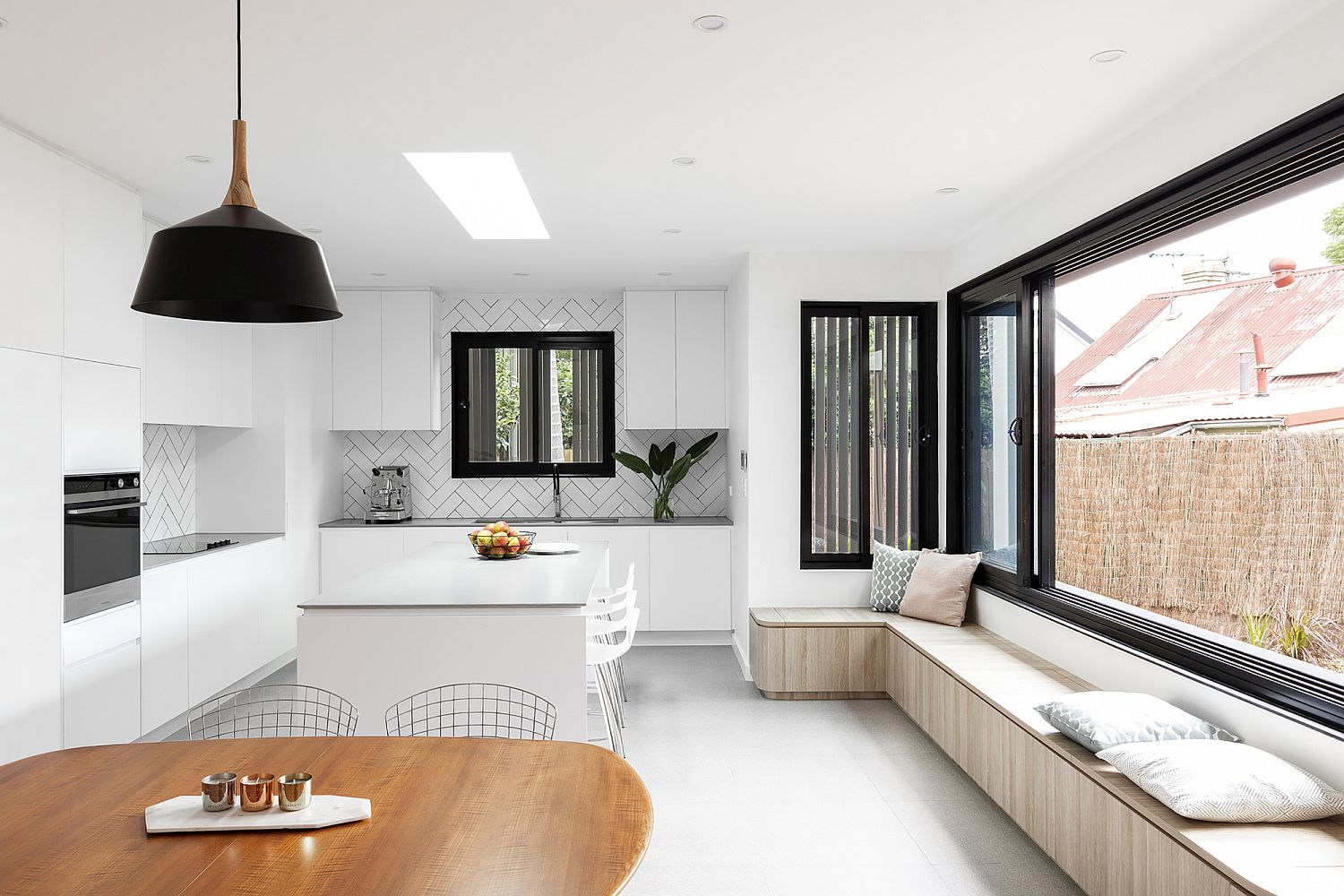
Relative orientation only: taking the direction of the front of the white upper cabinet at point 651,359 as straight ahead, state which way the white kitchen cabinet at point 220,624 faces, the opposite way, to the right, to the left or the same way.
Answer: to the left

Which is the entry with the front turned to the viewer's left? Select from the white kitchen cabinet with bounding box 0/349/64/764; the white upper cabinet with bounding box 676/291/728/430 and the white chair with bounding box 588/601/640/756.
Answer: the white chair

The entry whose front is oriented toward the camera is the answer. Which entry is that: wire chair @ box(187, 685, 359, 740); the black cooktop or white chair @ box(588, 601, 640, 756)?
the wire chair

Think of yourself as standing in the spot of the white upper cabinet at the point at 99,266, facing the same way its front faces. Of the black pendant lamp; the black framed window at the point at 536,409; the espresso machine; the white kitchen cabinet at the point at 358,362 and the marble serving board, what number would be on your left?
3

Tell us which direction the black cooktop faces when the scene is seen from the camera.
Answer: facing to the right of the viewer

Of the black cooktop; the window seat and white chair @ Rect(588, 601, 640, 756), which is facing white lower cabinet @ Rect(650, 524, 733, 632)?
the black cooktop

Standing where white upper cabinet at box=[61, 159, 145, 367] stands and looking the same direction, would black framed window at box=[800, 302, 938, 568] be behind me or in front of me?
in front

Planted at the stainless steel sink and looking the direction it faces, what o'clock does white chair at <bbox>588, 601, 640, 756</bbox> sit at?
The white chair is roughly at 12 o'clock from the stainless steel sink.

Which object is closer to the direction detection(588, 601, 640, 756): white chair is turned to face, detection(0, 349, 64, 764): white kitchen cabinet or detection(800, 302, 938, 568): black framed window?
the white kitchen cabinet

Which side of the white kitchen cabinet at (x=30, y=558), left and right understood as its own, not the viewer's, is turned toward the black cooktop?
left

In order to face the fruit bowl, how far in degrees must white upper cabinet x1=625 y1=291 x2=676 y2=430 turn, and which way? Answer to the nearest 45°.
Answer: approximately 45° to its right

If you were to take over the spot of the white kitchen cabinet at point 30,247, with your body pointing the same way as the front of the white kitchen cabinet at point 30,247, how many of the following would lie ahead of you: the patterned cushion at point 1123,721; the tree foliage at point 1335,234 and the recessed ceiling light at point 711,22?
3

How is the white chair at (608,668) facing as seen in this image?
to the viewer's left

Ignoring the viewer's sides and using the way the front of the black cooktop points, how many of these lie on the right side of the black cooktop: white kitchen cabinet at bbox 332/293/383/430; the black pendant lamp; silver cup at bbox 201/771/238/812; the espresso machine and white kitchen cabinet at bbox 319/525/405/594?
2

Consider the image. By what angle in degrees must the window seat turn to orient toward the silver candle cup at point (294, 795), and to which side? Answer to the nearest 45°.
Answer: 0° — it already faces it

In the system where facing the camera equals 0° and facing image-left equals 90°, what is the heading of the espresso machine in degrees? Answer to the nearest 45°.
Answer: approximately 0°

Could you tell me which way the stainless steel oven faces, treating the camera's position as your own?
facing the viewer and to the right of the viewer

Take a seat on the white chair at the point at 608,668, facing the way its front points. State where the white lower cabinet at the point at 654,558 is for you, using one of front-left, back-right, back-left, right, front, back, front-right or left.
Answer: right
